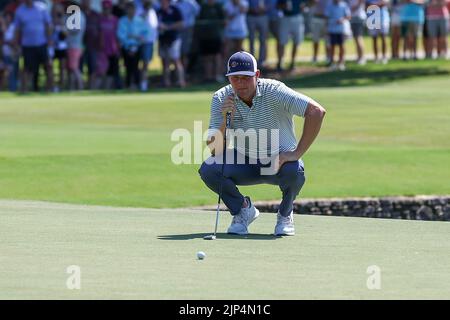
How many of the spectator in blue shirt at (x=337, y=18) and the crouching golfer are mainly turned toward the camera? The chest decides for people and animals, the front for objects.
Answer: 2

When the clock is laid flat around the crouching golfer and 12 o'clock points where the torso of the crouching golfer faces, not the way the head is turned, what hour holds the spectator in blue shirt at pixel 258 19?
The spectator in blue shirt is roughly at 6 o'clock from the crouching golfer.

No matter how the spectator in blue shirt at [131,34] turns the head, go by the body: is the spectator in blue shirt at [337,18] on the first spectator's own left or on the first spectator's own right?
on the first spectator's own left

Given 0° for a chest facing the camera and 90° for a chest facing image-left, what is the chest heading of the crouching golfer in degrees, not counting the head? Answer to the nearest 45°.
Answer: approximately 0°

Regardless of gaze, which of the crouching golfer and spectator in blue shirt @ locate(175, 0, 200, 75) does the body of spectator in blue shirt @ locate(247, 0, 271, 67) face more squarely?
the crouching golfer

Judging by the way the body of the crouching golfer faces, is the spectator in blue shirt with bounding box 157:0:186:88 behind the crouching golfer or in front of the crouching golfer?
behind

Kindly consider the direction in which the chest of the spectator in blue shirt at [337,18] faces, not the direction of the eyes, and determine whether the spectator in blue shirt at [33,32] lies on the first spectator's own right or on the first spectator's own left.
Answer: on the first spectator's own right

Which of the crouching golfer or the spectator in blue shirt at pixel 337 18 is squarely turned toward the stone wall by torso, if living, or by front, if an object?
the spectator in blue shirt
